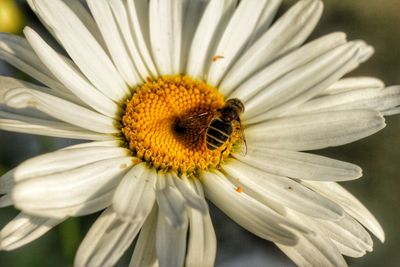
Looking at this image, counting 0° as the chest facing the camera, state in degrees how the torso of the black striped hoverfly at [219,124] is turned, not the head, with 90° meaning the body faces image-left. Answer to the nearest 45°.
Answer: approximately 225°
